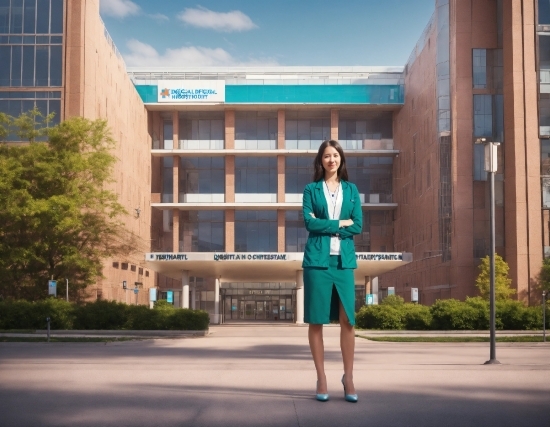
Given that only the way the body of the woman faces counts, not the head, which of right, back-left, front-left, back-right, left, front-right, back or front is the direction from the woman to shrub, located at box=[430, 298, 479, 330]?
back

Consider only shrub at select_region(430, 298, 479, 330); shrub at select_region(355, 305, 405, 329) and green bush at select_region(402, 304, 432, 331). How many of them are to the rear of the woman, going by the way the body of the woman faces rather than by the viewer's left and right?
3

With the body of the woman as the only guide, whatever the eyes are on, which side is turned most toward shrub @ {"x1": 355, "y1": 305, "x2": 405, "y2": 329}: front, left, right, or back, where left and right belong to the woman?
back

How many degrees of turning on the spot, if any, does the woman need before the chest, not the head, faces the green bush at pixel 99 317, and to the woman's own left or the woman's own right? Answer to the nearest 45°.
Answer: approximately 180°

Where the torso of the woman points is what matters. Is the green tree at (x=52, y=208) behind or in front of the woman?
behind

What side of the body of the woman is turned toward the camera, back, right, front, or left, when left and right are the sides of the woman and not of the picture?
front

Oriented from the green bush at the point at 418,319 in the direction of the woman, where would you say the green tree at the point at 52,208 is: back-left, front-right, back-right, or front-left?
back-right

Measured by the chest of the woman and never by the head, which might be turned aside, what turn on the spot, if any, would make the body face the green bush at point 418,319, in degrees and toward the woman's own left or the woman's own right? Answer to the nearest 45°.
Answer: approximately 180°

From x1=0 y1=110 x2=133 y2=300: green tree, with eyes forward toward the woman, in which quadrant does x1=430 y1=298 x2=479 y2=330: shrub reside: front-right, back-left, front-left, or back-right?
front-left

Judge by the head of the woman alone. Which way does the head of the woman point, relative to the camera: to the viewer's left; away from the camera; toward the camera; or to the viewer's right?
toward the camera
